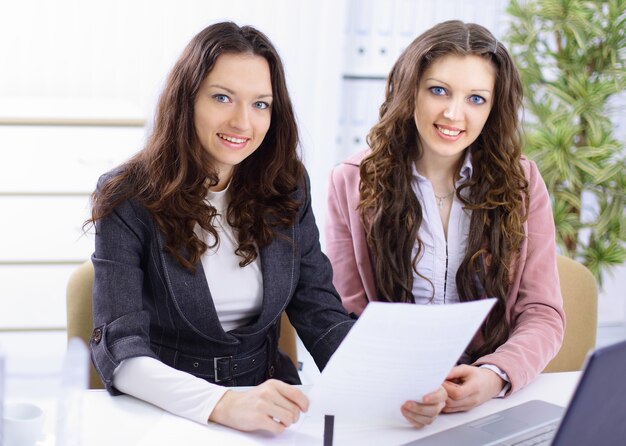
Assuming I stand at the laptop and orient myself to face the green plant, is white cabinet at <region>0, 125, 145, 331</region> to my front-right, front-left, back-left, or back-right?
front-left

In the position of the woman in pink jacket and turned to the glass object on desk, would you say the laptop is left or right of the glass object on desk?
left

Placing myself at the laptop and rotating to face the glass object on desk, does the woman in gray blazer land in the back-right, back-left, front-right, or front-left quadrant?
front-right

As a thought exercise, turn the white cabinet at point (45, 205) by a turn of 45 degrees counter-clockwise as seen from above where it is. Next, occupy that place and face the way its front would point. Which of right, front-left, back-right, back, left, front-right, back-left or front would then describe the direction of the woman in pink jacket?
front

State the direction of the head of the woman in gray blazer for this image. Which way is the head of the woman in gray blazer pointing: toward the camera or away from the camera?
toward the camera

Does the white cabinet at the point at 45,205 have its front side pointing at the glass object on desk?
yes

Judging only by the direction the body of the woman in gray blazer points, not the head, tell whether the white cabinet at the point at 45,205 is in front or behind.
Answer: behind

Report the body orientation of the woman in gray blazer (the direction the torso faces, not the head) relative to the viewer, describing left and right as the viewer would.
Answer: facing the viewer and to the right of the viewer

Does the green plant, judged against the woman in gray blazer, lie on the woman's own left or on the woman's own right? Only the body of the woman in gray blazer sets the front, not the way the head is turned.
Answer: on the woman's own left

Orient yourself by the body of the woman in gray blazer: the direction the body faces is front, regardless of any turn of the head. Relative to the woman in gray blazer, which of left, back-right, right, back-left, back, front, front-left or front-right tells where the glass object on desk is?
front-right

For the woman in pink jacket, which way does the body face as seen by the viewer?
toward the camera

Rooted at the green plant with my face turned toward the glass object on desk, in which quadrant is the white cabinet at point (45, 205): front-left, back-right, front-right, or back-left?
front-right

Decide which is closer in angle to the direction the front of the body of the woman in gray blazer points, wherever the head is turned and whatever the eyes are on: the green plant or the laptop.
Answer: the laptop

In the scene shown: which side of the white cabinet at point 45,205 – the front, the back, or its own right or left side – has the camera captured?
front

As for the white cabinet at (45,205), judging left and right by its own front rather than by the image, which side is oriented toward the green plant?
left

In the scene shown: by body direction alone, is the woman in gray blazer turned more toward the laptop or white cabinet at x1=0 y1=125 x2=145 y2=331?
the laptop

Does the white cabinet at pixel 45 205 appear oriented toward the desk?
yes
